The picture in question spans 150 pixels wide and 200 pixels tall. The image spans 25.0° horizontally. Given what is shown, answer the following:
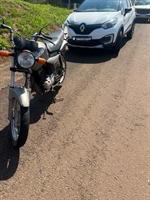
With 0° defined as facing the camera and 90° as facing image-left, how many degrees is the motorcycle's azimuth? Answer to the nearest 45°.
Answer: approximately 45°

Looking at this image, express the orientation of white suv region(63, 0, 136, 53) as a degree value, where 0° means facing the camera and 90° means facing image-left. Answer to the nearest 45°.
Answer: approximately 45°
